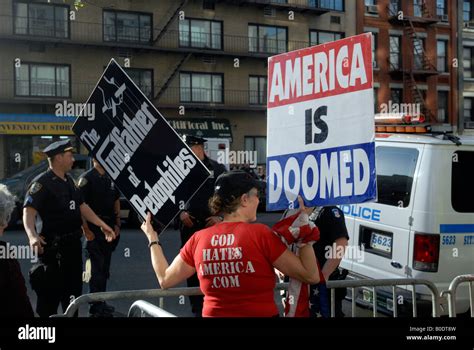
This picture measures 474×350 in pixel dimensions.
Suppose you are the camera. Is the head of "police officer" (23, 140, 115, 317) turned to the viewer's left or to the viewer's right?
to the viewer's right

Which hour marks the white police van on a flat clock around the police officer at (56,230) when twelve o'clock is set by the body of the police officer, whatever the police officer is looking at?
The white police van is roughly at 11 o'clock from the police officer.

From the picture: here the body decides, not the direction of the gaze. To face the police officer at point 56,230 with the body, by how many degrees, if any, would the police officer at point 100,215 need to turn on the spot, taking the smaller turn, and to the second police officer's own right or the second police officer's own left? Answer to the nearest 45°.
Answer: approximately 45° to the second police officer's own right

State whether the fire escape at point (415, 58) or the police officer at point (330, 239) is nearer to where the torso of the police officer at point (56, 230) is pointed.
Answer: the police officer

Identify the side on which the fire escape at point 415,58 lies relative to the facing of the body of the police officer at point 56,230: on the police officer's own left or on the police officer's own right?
on the police officer's own left

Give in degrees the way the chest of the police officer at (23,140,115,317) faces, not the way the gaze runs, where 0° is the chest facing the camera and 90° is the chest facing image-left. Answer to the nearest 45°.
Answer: approximately 315°

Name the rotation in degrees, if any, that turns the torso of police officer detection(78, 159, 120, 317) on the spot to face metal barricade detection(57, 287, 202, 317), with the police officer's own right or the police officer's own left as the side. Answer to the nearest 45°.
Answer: approximately 45° to the police officer's own right

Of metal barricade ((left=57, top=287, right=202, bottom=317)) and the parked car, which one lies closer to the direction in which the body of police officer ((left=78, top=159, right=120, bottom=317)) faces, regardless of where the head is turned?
the metal barricade

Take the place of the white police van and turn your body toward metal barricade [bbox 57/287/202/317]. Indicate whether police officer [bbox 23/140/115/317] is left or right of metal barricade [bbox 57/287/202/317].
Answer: right
